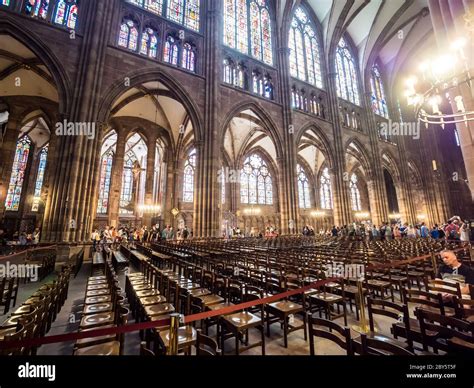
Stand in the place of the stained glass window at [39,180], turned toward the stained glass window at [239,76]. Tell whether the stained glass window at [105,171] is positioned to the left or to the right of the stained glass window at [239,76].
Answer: left

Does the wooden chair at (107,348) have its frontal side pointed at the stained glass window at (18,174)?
no

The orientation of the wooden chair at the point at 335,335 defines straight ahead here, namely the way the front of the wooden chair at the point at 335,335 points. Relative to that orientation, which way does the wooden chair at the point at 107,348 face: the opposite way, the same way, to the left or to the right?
the same way
